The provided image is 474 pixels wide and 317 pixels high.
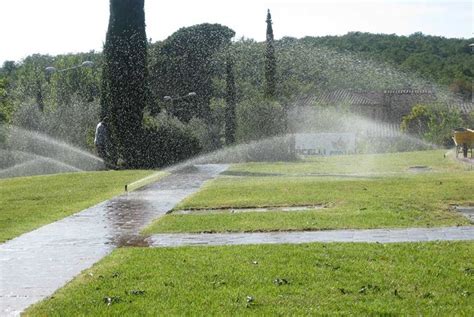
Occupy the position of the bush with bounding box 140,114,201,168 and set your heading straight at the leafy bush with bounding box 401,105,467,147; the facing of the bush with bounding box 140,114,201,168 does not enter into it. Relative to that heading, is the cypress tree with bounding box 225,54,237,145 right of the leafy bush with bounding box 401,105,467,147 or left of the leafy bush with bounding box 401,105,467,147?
left

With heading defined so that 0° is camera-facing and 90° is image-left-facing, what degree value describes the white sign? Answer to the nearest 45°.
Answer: approximately 0°

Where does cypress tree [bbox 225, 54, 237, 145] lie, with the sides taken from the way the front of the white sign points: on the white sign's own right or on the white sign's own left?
on the white sign's own right

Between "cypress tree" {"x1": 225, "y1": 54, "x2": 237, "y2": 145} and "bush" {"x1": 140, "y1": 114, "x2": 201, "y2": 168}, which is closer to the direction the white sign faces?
the bush

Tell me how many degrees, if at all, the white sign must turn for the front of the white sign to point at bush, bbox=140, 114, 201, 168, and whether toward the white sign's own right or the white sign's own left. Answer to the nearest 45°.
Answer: approximately 45° to the white sign's own right

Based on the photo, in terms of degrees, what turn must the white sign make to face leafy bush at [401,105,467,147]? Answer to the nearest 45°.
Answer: approximately 90° to its left

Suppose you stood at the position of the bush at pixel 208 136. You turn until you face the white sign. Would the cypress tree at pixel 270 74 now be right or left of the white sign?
left

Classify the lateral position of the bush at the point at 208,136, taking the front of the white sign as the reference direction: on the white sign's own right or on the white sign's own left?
on the white sign's own right
